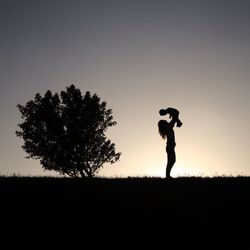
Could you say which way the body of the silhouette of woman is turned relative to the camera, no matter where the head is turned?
to the viewer's right
